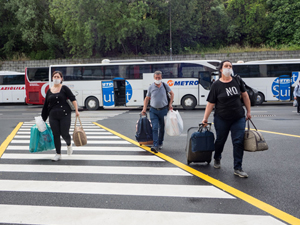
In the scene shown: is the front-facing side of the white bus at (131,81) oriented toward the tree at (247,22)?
no

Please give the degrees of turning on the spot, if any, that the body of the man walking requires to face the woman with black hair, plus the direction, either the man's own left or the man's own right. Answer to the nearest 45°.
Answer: approximately 45° to the man's own right

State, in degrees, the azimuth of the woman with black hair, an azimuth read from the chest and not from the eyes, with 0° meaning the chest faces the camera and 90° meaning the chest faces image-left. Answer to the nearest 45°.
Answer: approximately 0°

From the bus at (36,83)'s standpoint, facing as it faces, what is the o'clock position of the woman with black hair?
The woman with black hair is roughly at 3 o'clock from the bus.

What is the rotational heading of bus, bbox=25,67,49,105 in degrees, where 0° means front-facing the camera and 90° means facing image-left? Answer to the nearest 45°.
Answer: approximately 270°

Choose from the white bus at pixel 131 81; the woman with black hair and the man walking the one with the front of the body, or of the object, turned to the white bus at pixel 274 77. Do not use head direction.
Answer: the white bus at pixel 131 81

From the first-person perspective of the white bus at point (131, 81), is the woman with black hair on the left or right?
on its right

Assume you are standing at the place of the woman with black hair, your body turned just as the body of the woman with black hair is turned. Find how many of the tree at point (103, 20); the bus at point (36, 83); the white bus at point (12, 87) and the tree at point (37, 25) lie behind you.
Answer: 4

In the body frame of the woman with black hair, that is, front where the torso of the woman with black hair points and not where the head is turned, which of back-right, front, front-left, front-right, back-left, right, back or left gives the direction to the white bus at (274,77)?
back-left

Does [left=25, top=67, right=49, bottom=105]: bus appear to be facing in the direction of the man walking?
no

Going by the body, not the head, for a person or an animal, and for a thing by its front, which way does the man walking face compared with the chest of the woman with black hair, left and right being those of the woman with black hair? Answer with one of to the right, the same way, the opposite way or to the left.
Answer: the same way

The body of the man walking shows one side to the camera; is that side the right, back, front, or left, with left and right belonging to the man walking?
front

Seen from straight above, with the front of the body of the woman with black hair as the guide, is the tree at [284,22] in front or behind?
behind

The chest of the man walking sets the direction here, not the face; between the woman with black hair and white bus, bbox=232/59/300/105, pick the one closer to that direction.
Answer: the woman with black hair

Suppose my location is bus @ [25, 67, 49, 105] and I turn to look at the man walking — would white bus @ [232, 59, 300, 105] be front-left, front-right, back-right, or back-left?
front-left

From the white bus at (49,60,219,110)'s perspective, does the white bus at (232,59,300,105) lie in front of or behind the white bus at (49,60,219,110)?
in front

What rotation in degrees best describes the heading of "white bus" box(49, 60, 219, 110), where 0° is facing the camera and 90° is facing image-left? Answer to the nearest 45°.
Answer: approximately 270°

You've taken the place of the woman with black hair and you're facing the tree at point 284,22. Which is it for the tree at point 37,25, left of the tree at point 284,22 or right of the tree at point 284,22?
left

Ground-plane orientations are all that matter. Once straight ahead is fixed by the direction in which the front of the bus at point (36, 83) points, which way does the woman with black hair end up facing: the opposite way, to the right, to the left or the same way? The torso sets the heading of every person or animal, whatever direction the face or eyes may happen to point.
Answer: to the right
